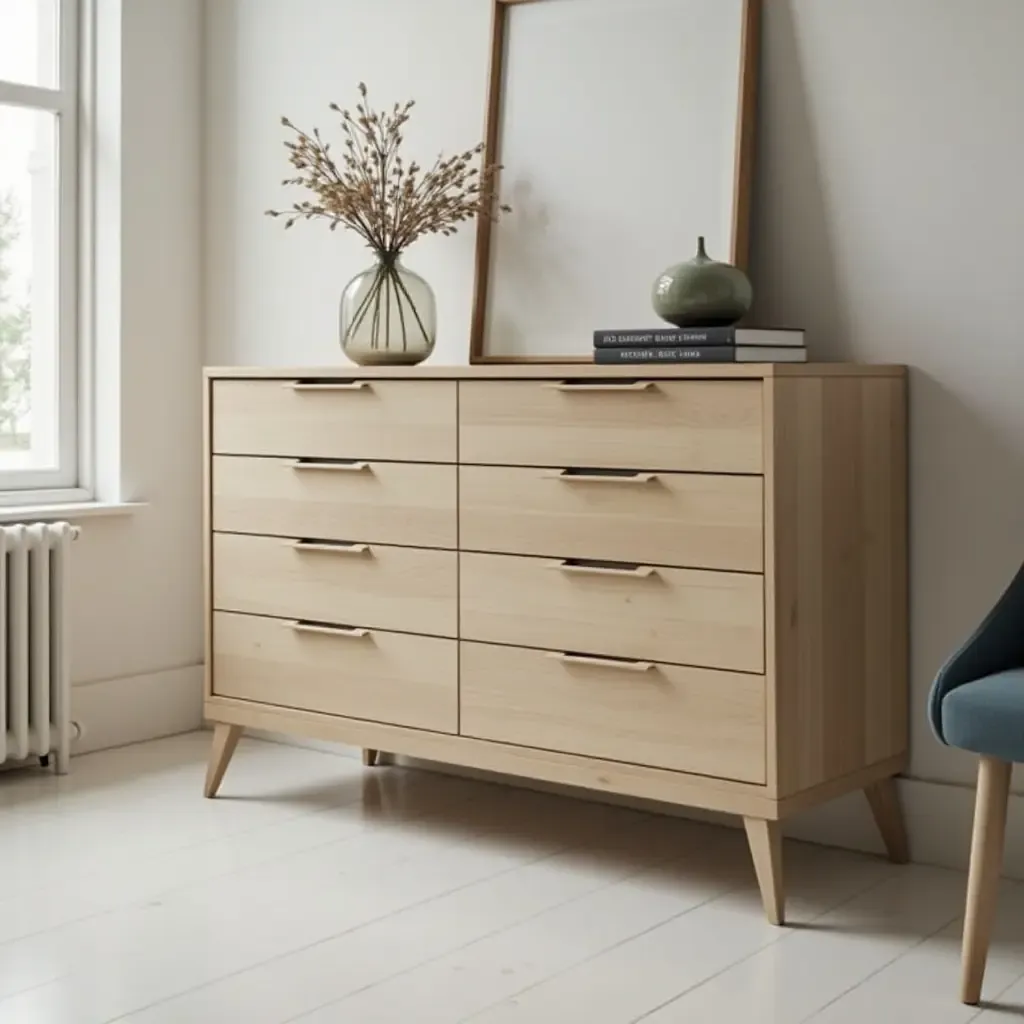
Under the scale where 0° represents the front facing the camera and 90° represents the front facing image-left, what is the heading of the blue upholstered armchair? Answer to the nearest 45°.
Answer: approximately 45°

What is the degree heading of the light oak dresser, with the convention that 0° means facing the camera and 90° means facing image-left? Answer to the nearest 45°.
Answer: approximately 45°

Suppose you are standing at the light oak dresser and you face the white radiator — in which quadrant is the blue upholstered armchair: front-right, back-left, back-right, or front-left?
back-left
